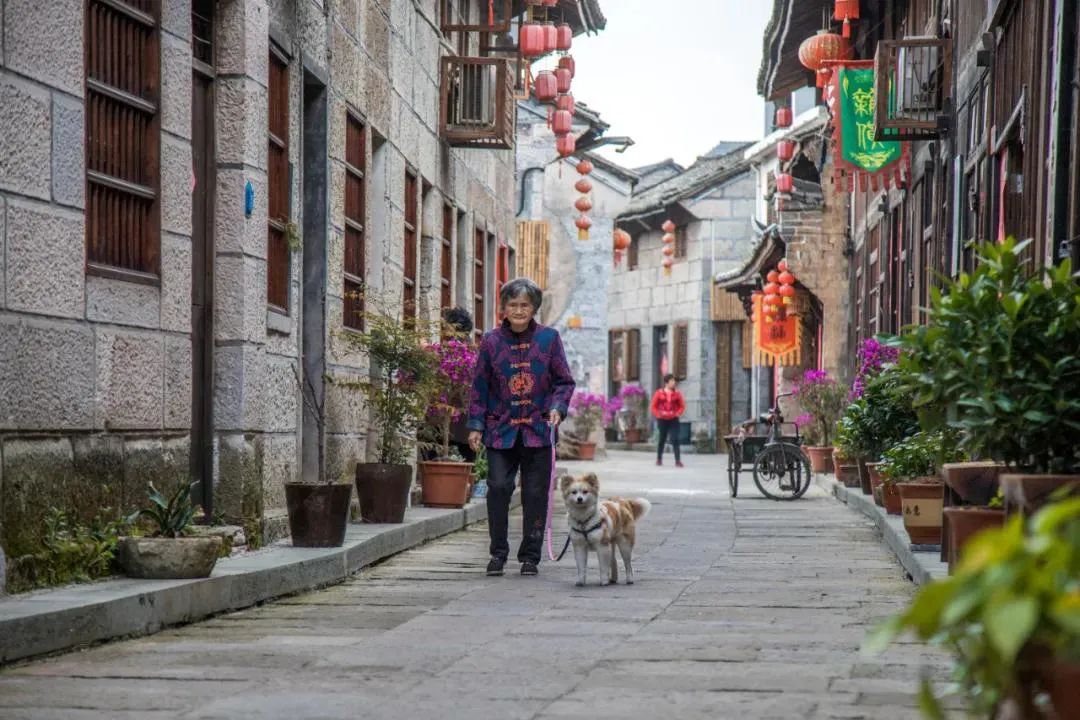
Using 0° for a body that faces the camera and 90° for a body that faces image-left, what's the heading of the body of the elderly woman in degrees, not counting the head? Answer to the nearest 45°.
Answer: approximately 0°

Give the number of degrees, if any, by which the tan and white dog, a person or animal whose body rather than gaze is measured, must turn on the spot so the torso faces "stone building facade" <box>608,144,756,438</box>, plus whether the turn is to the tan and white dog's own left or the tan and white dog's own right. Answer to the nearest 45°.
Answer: approximately 135° to the tan and white dog's own right

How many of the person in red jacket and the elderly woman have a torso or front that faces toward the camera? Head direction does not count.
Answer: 2

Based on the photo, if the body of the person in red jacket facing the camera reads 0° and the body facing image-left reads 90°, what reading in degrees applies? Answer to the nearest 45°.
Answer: approximately 0°

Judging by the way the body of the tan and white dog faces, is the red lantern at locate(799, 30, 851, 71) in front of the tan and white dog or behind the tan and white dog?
behind

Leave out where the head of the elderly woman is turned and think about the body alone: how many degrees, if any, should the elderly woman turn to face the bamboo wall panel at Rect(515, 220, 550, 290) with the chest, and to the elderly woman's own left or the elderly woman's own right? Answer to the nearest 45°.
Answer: approximately 180°
